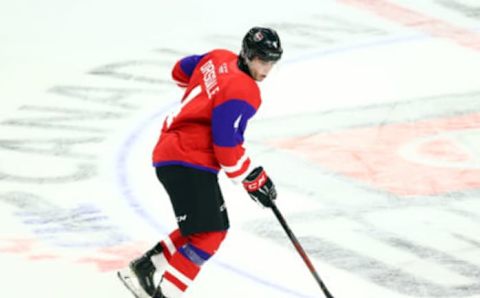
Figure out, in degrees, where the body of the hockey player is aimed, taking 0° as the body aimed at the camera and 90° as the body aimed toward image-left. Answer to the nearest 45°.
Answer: approximately 225°
